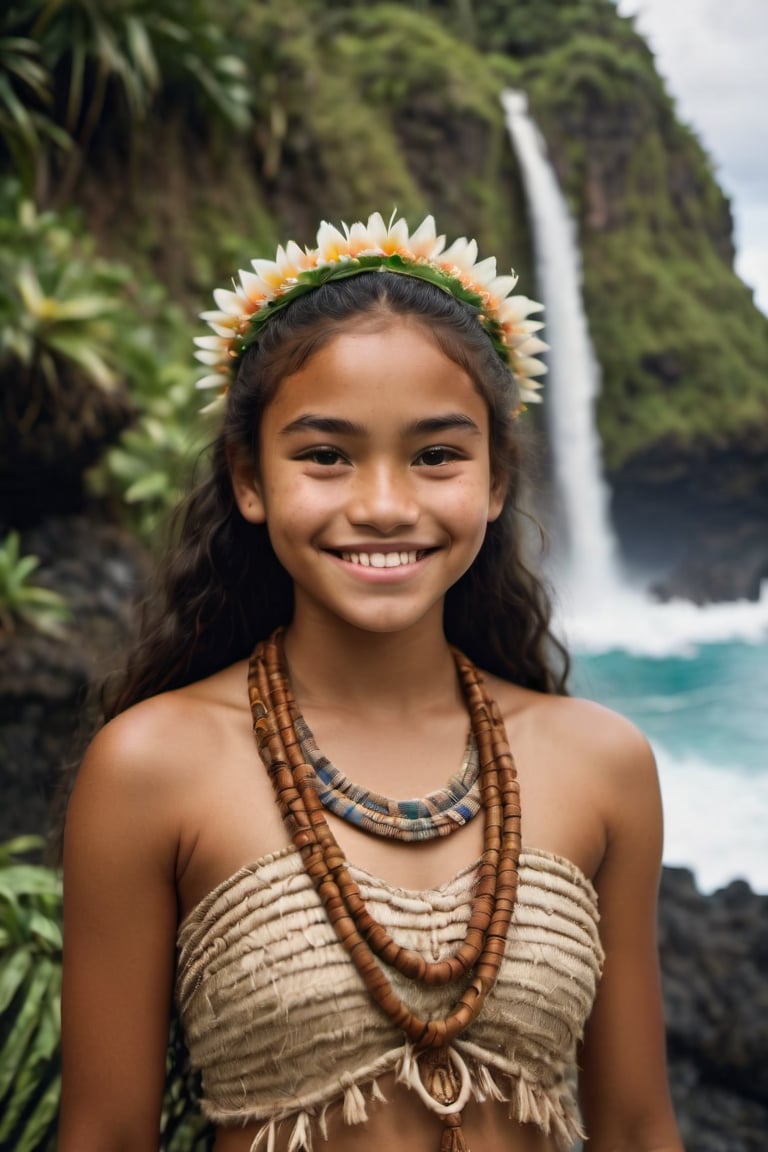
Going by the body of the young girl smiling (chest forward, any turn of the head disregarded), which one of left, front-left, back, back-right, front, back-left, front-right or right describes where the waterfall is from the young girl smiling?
back

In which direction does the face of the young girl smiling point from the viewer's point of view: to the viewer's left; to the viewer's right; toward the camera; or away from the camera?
toward the camera

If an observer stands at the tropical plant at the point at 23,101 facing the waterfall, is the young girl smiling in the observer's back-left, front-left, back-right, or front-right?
back-right

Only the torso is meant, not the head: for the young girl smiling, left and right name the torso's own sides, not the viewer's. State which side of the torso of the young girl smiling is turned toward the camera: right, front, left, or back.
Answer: front

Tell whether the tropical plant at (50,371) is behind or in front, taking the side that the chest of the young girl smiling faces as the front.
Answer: behind

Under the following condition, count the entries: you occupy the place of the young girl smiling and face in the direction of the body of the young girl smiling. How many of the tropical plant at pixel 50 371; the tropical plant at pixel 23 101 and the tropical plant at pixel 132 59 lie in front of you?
0

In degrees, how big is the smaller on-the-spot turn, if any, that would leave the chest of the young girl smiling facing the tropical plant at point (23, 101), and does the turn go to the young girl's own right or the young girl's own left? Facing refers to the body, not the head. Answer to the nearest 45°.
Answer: approximately 180°
